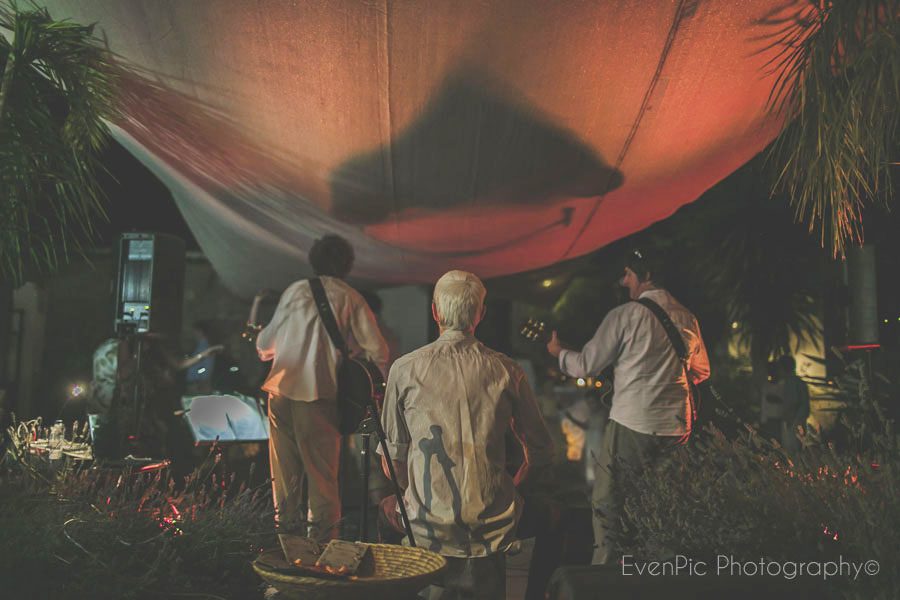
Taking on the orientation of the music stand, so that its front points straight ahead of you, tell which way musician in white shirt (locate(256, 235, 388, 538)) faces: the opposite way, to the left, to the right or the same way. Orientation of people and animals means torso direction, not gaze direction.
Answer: the opposite way

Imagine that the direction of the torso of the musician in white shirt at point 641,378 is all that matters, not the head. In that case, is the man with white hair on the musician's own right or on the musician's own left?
on the musician's own left

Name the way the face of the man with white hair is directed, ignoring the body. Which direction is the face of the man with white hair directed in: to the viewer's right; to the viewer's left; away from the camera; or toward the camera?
away from the camera

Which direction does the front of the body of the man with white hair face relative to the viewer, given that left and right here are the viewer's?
facing away from the viewer

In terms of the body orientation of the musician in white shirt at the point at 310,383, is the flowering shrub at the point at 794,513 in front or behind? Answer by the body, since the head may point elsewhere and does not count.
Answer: behind

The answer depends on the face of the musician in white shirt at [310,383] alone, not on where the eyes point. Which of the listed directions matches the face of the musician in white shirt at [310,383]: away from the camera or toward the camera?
away from the camera

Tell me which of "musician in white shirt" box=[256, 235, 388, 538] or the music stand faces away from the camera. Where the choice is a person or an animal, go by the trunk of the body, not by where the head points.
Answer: the musician in white shirt

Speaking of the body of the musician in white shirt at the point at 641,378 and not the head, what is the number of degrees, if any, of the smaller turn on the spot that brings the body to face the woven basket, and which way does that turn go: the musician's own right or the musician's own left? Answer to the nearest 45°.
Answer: approximately 135° to the musician's own left

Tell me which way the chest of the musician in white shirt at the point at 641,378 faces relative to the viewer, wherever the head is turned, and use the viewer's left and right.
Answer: facing away from the viewer and to the left of the viewer

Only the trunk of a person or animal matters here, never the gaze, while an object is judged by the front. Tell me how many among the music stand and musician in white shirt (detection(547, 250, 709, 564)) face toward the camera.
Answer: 1

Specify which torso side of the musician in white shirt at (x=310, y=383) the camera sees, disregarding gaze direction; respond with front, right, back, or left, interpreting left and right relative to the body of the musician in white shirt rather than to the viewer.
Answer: back

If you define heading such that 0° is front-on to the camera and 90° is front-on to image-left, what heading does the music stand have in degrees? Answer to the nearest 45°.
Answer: approximately 0°

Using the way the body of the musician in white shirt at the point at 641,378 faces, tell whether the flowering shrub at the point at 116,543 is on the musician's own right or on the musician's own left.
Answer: on the musician's own left

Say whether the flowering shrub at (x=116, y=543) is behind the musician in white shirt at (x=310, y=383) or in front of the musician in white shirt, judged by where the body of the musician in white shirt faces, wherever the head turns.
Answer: behind
